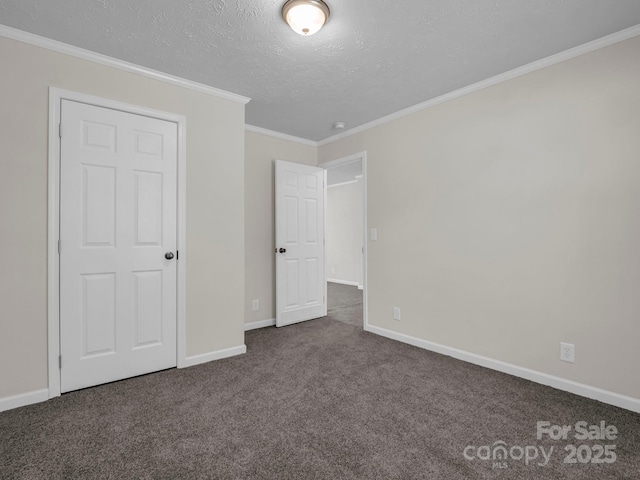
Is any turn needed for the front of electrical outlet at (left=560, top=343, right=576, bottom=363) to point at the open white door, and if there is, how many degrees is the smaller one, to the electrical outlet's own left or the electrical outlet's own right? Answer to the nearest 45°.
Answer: approximately 90° to the electrical outlet's own right

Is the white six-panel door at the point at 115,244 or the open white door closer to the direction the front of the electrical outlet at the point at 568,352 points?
the white six-panel door

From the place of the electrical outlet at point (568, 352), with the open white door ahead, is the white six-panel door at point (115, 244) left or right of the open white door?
left

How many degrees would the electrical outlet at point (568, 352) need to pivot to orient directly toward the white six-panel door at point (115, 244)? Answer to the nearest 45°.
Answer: approximately 45° to its right

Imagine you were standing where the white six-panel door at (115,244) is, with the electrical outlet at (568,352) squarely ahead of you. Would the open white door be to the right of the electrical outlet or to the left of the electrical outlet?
left
